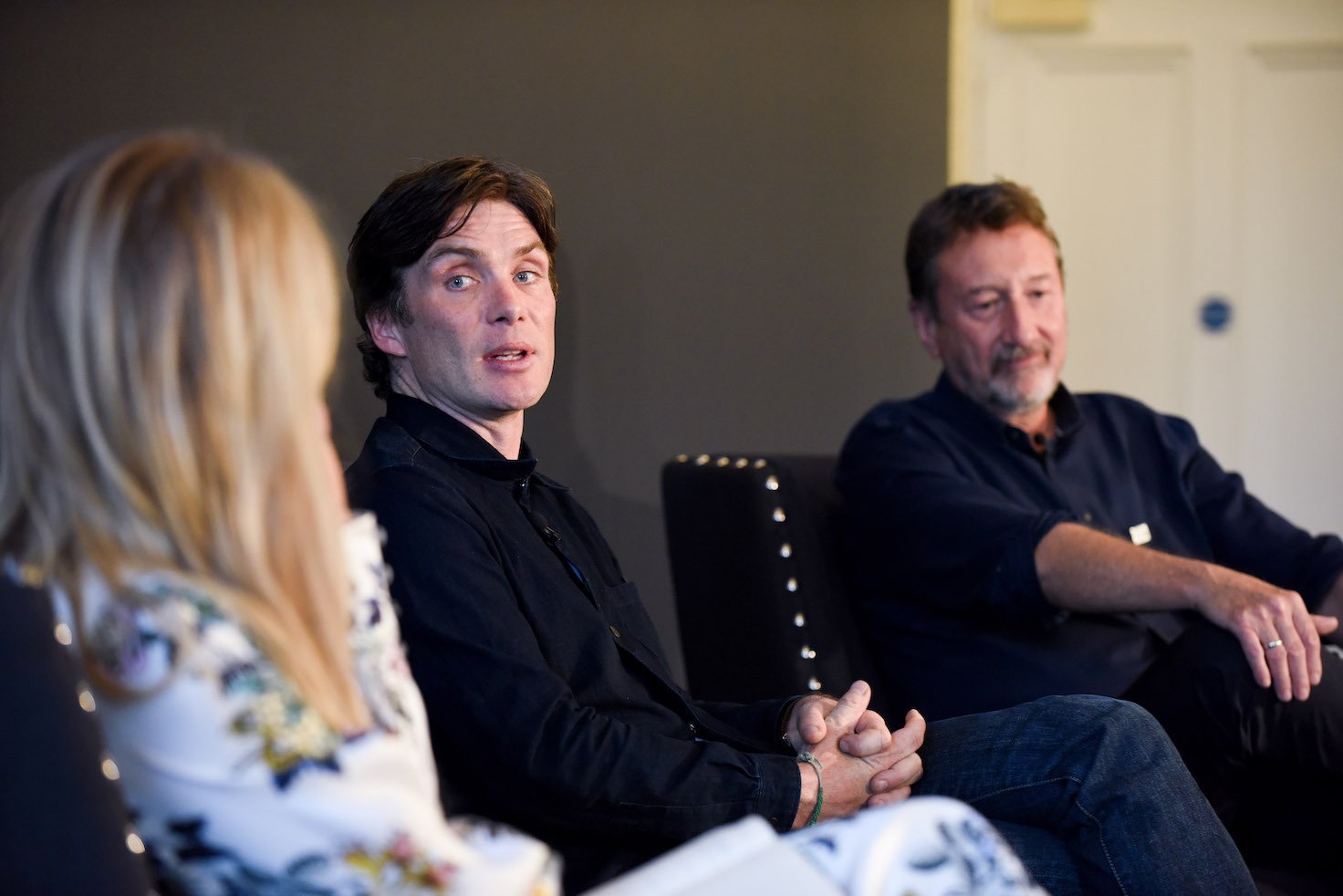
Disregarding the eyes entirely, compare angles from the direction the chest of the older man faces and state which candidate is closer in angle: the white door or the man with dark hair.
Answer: the man with dark hair

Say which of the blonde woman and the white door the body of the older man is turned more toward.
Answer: the blonde woman

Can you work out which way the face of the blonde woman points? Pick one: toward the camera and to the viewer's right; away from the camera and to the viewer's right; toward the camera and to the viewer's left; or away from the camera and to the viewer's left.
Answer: away from the camera and to the viewer's right

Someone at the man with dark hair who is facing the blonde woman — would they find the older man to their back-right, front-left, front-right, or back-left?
back-left

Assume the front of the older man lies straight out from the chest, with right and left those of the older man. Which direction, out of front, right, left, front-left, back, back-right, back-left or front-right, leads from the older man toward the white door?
back-left

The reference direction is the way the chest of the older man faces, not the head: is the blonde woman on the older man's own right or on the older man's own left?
on the older man's own right
